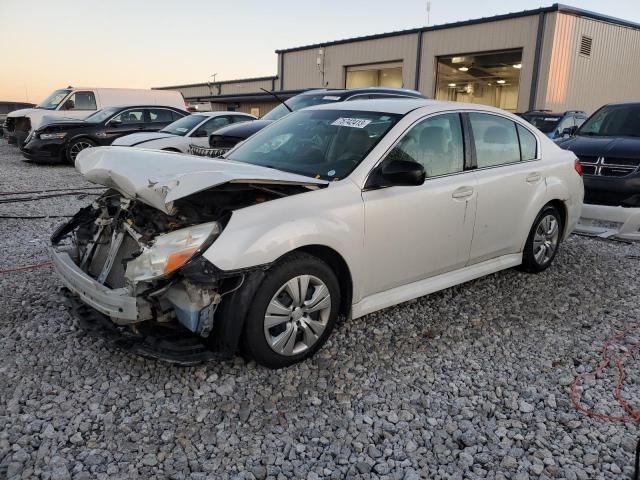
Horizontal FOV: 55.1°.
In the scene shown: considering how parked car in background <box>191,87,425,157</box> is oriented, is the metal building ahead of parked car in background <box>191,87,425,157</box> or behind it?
behind

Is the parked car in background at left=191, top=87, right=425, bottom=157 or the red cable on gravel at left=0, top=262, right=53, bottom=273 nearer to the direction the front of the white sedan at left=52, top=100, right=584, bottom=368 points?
the red cable on gravel

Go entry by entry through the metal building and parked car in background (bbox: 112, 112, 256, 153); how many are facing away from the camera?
0

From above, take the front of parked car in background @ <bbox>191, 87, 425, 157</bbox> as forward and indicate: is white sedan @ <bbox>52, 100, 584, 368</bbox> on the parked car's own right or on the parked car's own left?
on the parked car's own left

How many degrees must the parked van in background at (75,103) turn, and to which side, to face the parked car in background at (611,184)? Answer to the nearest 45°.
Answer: approximately 90° to its left

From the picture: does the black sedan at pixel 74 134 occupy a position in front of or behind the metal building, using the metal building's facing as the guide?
in front

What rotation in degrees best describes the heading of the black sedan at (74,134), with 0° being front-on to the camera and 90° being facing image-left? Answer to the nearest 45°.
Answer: approximately 45°

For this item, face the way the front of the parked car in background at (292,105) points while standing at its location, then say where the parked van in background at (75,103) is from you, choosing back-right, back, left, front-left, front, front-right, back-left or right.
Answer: right

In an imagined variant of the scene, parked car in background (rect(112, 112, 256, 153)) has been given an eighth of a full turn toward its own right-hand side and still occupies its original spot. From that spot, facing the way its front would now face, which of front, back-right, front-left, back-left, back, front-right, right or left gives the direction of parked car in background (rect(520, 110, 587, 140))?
back

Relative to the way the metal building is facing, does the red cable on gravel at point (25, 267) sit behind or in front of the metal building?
in front

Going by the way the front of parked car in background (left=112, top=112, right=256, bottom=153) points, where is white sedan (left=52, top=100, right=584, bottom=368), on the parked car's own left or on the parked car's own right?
on the parked car's own left

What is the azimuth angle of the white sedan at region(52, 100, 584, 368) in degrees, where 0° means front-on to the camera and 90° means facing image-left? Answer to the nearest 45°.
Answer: approximately 45°
